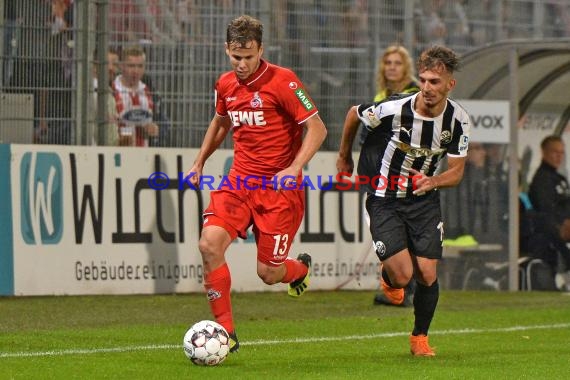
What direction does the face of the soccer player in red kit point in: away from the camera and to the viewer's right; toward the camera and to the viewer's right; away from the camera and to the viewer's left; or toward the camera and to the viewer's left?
toward the camera and to the viewer's left

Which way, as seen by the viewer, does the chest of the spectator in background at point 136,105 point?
toward the camera

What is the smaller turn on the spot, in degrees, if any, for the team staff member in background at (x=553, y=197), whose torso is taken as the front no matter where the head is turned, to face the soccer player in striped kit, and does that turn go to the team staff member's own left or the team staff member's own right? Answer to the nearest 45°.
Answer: approximately 45° to the team staff member's own right

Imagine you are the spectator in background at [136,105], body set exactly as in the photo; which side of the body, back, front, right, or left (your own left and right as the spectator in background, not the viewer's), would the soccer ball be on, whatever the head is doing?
front

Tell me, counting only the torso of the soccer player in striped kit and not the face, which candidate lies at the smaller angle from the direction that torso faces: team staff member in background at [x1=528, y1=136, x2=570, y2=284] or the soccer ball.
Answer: the soccer ball

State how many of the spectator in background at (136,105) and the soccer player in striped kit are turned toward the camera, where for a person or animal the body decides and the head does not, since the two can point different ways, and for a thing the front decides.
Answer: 2
